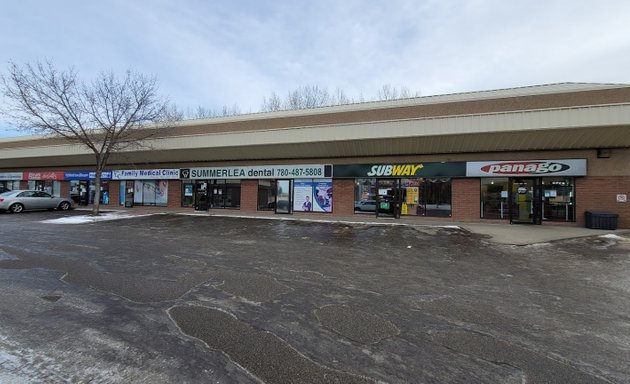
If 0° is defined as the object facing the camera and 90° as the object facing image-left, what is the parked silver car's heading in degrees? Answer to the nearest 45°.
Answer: approximately 270°

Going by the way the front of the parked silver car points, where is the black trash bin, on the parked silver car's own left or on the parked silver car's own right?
on the parked silver car's own right
